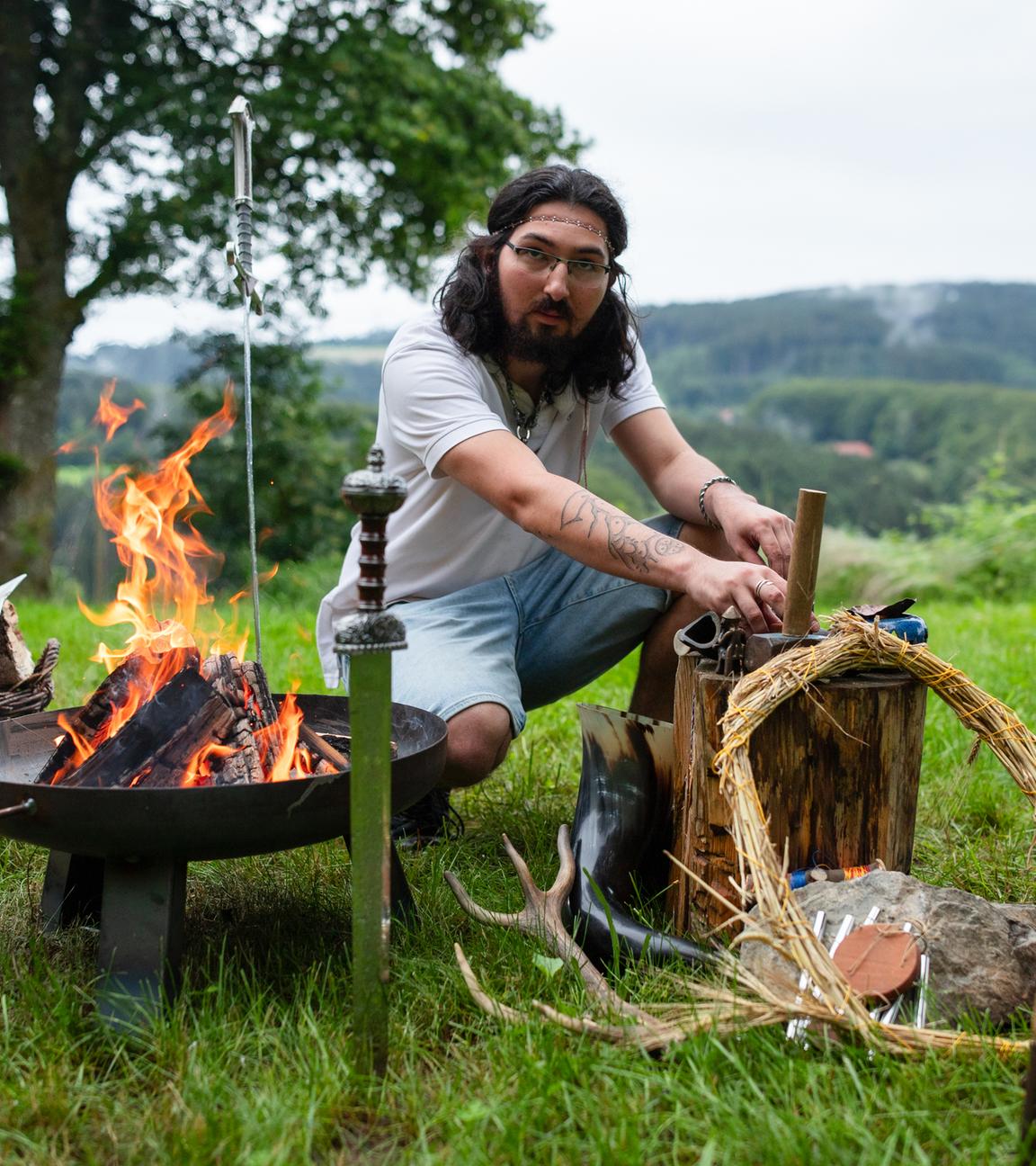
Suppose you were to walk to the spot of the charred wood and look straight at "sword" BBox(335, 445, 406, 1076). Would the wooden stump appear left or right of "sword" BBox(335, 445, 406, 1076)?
left

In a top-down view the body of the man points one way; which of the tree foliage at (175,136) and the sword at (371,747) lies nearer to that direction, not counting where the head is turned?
the sword

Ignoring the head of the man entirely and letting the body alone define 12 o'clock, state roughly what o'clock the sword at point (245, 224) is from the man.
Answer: The sword is roughly at 3 o'clock from the man.

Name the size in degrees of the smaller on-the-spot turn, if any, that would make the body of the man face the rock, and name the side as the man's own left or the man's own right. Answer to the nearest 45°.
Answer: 0° — they already face it

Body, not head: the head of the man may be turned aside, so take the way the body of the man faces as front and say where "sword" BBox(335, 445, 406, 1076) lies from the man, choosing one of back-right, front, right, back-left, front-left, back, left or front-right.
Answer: front-right

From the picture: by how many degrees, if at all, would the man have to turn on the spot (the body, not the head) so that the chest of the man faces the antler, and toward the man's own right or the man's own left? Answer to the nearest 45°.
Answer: approximately 45° to the man's own right

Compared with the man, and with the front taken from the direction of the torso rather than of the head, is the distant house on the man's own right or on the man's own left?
on the man's own left

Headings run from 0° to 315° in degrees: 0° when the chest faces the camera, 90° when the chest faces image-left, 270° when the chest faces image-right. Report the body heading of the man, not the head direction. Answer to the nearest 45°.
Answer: approximately 315°

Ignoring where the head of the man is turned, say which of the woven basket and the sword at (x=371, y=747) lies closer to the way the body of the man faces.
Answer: the sword

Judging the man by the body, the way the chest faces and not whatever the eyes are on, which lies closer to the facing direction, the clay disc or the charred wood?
the clay disc

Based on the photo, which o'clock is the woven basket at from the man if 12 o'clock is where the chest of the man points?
The woven basket is roughly at 4 o'clock from the man.
